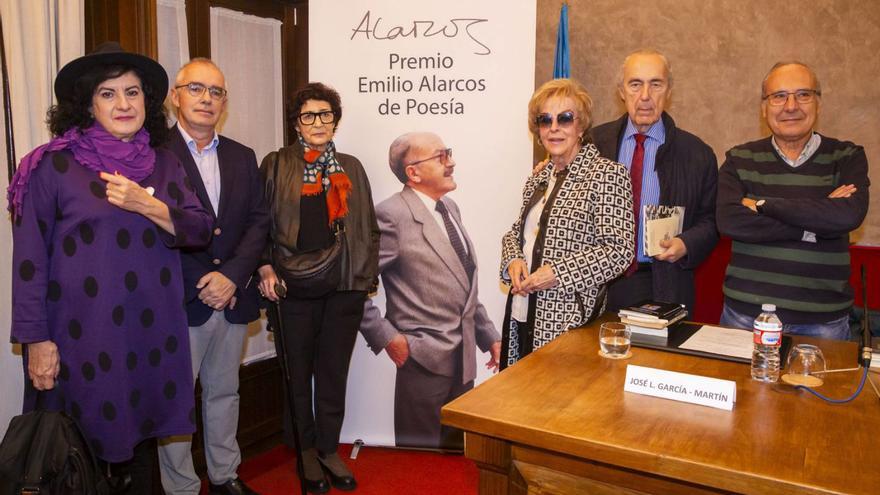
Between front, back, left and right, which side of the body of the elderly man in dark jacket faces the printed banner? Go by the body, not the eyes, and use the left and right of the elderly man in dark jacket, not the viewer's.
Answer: right

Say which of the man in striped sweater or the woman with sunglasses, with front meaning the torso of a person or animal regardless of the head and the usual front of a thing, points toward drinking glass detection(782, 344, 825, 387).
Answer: the man in striped sweater

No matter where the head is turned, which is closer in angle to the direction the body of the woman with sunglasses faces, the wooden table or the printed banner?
the wooden table

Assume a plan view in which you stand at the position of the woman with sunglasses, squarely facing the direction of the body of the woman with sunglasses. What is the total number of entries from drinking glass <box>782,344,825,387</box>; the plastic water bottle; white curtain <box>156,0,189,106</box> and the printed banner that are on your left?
2

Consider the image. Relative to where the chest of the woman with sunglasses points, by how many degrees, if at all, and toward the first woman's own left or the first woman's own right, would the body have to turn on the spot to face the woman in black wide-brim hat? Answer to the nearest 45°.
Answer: approximately 45° to the first woman's own right

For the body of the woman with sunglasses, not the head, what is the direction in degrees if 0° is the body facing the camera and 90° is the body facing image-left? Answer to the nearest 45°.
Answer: approximately 45°
